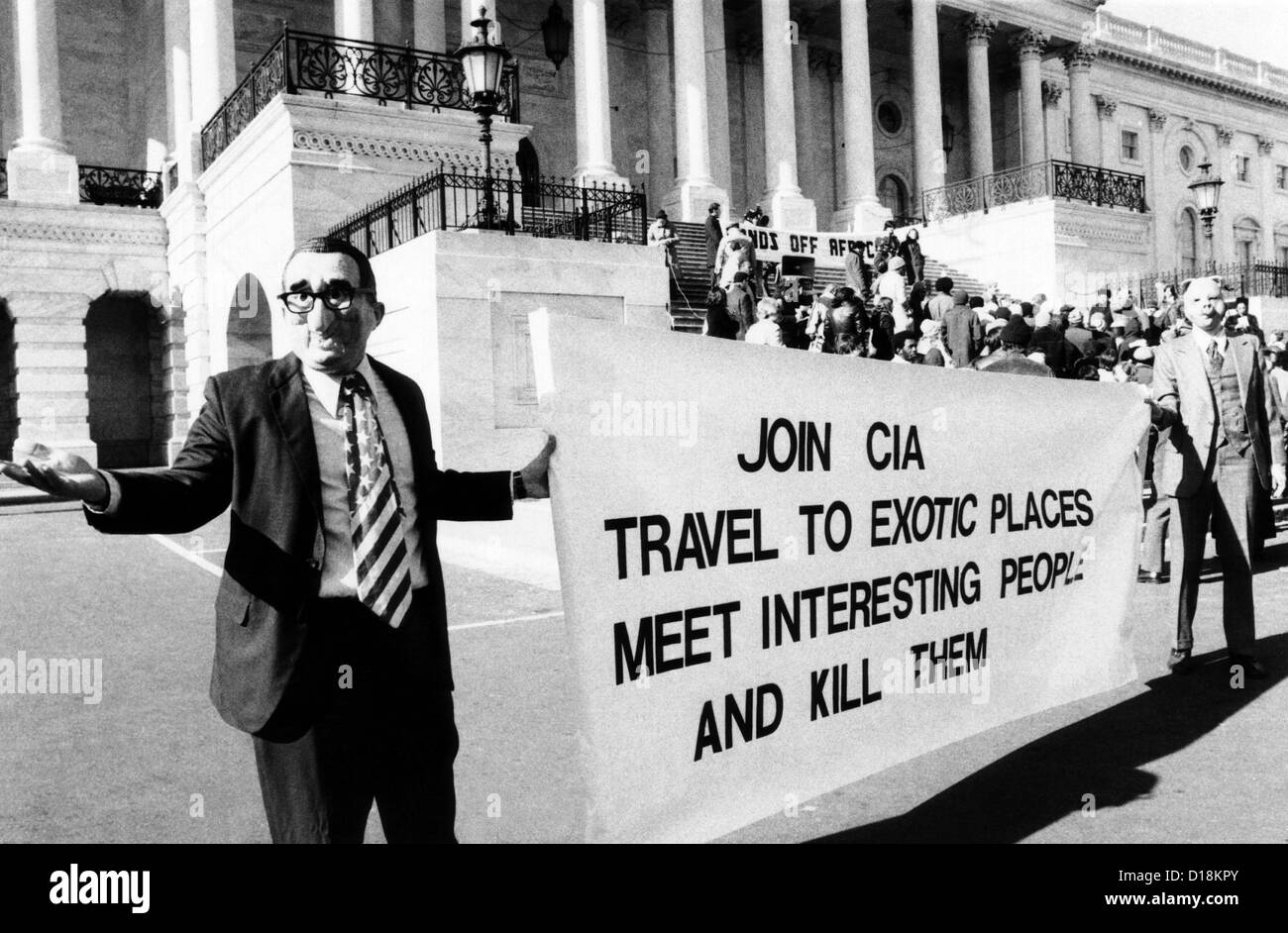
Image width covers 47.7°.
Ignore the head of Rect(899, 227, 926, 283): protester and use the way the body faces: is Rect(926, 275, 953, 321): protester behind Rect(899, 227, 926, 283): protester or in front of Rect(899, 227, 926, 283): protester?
in front

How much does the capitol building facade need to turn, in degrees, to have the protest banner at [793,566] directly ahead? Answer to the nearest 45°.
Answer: approximately 45° to its right

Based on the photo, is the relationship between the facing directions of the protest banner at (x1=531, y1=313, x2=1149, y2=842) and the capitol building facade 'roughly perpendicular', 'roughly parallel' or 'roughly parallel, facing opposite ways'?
roughly parallel

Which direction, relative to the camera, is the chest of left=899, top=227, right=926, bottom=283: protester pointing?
toward the camera

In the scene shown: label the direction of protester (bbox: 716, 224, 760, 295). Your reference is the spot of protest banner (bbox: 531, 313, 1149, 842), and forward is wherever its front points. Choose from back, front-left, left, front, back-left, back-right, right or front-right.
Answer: back-left

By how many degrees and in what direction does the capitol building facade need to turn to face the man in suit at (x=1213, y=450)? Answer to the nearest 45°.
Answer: approximately 45° to its right

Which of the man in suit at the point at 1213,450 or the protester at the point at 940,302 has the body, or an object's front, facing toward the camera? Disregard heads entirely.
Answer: the man in suit

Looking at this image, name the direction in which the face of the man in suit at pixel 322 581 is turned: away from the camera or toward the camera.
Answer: toward the camera

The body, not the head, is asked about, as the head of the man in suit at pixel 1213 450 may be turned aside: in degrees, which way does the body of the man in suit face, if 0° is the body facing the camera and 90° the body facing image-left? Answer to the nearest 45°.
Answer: approximately 0°

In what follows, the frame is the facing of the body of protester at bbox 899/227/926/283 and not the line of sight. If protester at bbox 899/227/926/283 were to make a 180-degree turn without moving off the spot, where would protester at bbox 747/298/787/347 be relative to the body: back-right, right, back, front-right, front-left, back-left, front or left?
back

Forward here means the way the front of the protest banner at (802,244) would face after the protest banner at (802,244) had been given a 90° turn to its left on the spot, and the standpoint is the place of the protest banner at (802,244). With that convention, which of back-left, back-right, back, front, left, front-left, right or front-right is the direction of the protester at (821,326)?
right

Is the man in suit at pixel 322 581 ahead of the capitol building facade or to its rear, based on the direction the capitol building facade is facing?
ahead

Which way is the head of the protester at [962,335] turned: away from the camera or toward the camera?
away from the camera

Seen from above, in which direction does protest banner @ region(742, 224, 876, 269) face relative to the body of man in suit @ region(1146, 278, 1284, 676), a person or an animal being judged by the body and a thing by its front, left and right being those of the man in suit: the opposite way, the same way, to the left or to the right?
the same way

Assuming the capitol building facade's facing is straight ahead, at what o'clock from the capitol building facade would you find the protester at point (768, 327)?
The protester is roughly at 1 o'clock from the capitol building facade.

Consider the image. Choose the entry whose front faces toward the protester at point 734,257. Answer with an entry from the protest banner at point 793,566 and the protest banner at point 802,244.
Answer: the protest banner at point 802,244

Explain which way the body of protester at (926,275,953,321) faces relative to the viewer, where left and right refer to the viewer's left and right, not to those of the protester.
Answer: facing away from the viewer

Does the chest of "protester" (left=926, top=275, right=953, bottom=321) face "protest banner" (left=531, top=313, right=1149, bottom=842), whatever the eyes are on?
no

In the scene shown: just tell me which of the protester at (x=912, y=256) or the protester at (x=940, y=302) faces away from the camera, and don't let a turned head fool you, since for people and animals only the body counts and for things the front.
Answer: the protester at (x=940, y=302)
